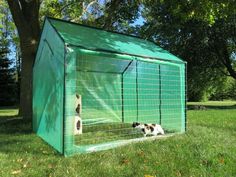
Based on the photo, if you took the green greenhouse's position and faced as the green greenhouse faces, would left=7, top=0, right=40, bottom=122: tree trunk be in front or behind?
behind

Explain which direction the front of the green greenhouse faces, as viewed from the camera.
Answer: facing the viewer and to the right of the viewer

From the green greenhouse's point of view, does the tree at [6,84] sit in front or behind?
behind

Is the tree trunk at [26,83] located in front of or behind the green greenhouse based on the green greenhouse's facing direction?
behind

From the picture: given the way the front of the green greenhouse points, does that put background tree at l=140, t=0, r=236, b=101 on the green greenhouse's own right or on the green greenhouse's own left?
on the green greenhouse's own left
